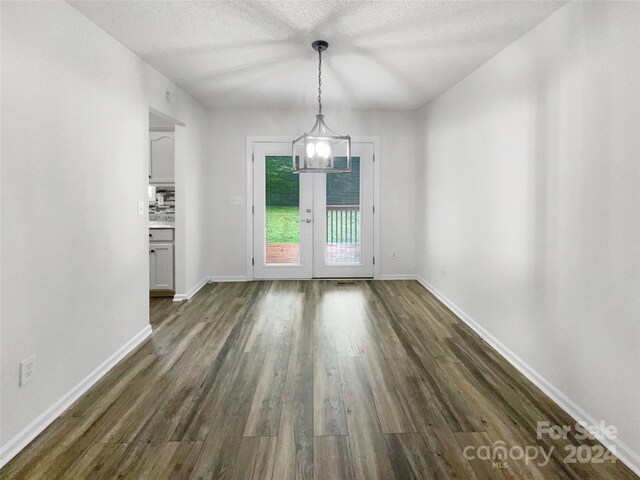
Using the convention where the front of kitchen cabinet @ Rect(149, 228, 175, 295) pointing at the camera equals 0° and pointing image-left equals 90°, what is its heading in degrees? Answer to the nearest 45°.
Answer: approximately 0°

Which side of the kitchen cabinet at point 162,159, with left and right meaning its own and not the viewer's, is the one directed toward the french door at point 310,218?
left

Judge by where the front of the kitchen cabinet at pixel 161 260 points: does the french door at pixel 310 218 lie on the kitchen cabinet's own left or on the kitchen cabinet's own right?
on the kitchen cabinet's own left

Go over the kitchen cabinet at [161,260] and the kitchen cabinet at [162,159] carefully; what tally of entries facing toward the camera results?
2
